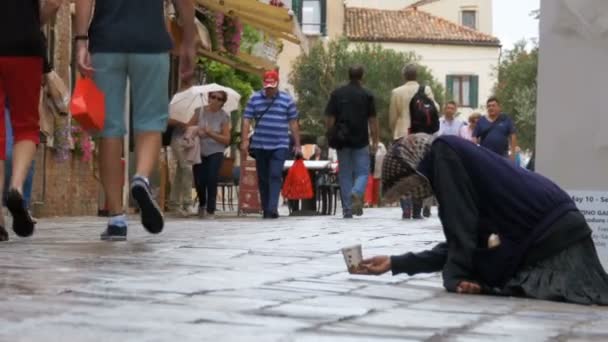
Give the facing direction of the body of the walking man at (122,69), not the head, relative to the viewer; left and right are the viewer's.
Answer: facing away from the viewer

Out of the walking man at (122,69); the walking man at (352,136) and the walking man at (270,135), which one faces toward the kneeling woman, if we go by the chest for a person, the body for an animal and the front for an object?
the walking man at (270,135)

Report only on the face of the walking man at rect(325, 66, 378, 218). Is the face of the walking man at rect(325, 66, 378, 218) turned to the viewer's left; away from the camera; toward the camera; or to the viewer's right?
away from the camera

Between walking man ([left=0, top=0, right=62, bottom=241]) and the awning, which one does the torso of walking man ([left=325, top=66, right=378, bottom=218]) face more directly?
the awning

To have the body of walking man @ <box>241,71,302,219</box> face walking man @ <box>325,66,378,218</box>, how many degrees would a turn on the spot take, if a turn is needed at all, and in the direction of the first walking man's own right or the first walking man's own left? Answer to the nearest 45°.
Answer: approximately 90° to the first walking man's own left

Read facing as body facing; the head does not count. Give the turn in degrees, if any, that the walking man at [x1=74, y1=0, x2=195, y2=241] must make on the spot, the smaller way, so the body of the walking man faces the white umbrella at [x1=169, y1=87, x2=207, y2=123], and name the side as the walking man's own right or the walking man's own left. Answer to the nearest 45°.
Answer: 0° — they already face it

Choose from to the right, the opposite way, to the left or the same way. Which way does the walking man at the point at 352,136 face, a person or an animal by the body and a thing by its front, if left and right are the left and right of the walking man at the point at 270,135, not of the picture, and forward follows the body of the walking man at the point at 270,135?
the opposite way

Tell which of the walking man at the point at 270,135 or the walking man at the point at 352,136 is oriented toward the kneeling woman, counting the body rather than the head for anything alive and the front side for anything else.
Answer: the walking man at the point at 270,135

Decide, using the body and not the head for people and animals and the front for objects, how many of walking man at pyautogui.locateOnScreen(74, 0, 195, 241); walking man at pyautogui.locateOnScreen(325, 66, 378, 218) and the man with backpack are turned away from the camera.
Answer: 3

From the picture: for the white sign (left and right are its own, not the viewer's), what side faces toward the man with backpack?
back

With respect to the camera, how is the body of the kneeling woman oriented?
to the viewer's left

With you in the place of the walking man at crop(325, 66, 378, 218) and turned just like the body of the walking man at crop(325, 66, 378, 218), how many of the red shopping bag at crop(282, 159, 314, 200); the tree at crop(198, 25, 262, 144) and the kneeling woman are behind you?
1

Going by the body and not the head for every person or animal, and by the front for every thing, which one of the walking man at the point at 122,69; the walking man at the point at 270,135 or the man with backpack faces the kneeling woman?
the walking man at the point at 270,135

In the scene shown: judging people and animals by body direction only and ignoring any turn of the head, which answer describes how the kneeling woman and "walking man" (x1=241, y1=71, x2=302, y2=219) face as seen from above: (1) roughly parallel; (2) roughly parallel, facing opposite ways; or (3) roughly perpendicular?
roughly perpendicular
